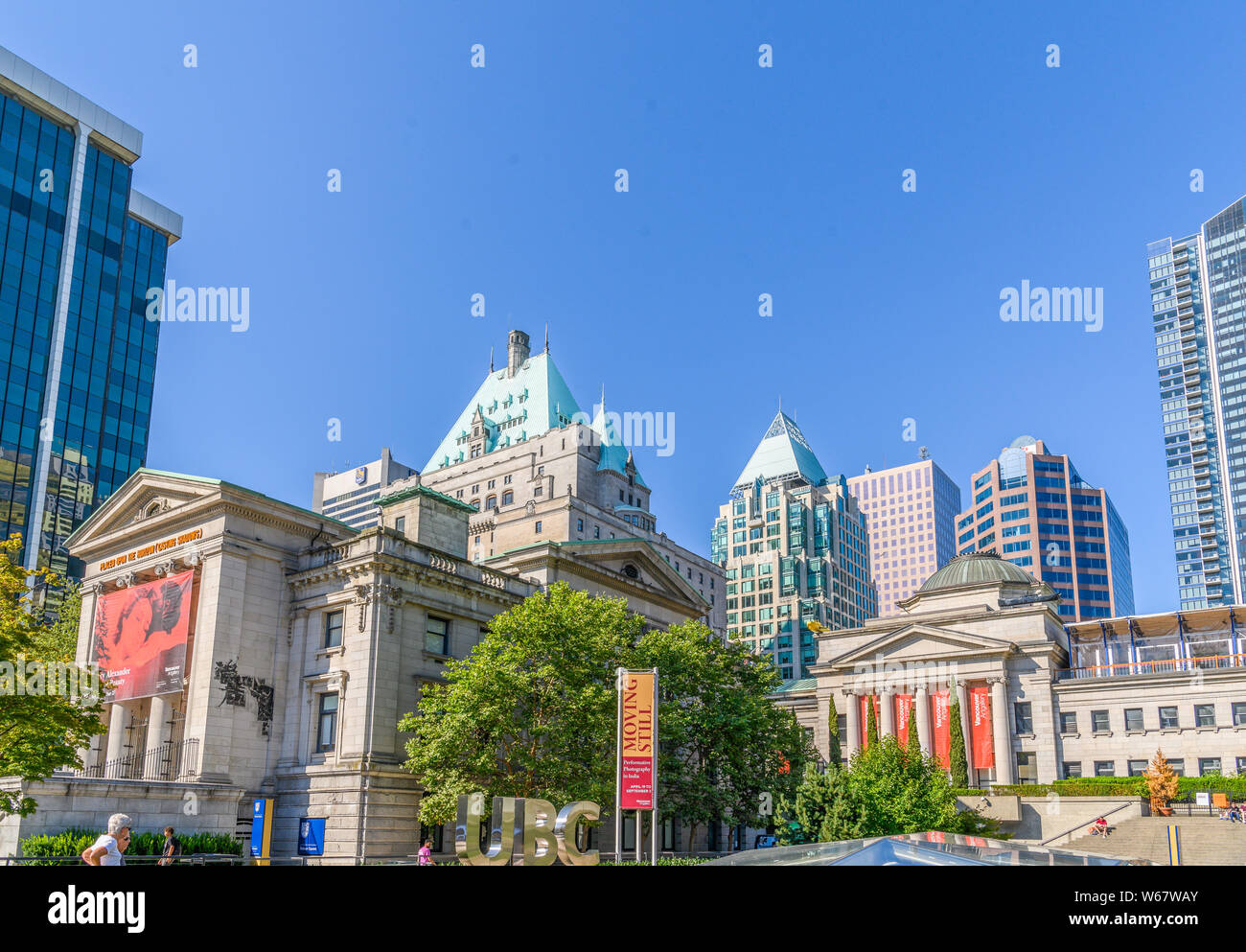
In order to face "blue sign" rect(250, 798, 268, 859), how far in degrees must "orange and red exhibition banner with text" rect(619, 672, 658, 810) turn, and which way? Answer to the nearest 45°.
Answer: approximately 135° to its right

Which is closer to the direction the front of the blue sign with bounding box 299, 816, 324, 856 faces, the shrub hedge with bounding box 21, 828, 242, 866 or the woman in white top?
the woman in white top

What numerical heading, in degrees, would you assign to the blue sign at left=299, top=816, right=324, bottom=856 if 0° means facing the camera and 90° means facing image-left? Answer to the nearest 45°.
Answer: approximately 0°

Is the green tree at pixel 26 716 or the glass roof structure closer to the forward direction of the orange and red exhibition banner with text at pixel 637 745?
the glass roof structure

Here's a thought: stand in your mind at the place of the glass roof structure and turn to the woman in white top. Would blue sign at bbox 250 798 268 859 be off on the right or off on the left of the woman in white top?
right

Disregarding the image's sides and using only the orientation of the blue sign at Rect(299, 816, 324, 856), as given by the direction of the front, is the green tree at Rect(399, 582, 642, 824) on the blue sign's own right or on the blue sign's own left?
on the blue sign's own left

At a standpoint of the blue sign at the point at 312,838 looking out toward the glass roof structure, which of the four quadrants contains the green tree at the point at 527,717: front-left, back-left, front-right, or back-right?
front-left

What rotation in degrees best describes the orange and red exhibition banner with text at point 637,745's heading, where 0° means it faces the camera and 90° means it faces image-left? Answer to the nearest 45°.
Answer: approximately 0°

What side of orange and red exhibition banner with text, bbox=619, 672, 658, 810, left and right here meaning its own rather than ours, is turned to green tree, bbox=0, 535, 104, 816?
right

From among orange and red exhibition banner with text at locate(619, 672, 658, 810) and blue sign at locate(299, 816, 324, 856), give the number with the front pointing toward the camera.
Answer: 2

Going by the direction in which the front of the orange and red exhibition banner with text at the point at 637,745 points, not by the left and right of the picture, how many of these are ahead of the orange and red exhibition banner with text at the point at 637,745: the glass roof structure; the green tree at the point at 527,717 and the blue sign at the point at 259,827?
1

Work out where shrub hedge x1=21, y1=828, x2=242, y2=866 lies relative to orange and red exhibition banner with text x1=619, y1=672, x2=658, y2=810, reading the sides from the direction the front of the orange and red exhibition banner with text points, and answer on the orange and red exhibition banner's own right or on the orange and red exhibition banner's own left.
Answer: on the orange and red exhibition banner's own right

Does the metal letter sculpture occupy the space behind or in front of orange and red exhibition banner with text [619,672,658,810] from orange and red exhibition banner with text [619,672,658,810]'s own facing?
in front

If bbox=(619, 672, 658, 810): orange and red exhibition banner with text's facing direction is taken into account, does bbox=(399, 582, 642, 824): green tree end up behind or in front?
behind
